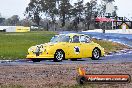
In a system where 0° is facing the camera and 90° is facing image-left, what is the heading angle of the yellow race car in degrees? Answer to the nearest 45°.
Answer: approximately 45°
